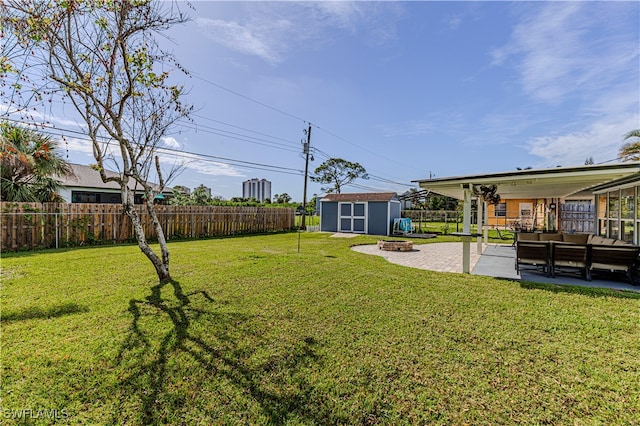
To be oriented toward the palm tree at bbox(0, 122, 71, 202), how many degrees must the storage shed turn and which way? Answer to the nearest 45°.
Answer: approximately 45° to its right

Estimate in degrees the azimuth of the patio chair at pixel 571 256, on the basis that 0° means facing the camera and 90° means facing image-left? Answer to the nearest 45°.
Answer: approximately 180°

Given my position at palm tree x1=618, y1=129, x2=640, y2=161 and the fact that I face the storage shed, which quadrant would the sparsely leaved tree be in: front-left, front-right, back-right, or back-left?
front-left

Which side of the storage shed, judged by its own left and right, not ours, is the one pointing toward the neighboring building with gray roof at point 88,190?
right

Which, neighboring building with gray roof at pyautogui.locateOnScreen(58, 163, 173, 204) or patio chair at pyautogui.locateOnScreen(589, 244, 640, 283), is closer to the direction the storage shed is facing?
the patio chair

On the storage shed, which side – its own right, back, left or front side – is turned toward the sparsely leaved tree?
front

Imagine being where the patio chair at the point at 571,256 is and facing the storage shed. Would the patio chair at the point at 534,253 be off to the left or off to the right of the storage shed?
left

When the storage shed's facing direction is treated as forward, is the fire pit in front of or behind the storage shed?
in front

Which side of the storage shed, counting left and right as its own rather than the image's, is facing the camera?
front

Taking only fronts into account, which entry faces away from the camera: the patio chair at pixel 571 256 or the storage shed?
the patio chair

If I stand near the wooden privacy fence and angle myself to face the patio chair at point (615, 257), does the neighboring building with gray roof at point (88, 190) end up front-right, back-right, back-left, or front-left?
back-left

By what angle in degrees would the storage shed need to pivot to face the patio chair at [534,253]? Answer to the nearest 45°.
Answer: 0° — it already faces it
